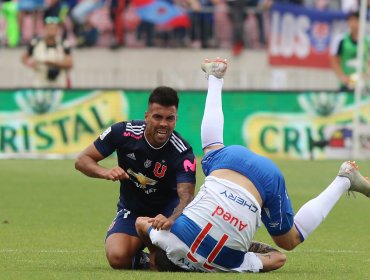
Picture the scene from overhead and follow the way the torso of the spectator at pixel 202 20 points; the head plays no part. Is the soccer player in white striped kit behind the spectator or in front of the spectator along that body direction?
in front

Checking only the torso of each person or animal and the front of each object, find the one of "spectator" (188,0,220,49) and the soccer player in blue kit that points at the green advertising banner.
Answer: the spectator

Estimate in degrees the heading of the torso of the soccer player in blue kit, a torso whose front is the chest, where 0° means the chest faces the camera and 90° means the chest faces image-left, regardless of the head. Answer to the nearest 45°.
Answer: approximately 0°

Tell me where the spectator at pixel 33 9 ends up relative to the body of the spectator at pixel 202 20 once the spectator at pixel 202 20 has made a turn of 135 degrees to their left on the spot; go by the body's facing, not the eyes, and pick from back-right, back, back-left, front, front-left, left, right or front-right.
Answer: back-left

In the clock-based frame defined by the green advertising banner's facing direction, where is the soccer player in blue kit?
The soccer player in blue kit is roughly at 12 o'clock from the green advertising banner.

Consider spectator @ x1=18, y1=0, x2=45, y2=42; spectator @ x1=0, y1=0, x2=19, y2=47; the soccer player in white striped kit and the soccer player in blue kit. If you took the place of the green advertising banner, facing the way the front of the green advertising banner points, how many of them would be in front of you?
2

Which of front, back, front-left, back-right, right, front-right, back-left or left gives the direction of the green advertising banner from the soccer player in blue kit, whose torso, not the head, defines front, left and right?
back

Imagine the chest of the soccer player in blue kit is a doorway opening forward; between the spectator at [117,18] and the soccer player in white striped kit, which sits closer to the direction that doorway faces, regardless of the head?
the soccer player in white striped kit
